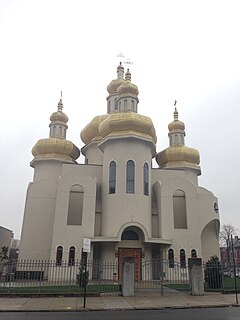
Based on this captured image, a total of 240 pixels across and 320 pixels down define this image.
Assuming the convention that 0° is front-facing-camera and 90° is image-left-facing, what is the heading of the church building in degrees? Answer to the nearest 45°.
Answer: approximately 0°

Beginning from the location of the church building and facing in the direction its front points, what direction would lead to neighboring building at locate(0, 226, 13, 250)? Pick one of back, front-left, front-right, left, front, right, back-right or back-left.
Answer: back-right
